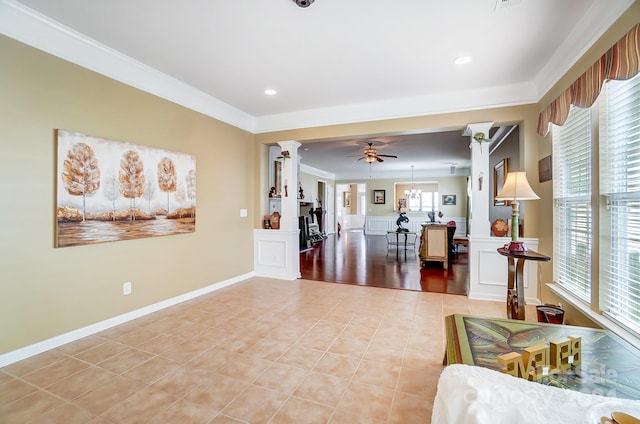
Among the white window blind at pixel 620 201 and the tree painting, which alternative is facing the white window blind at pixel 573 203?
the tree painting

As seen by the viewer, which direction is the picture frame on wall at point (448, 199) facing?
toward the camera

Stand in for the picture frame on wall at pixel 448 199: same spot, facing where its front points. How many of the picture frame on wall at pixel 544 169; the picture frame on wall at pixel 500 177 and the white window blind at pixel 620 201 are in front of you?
3

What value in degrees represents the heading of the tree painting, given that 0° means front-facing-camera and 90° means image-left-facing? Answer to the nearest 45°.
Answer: approximately 315°

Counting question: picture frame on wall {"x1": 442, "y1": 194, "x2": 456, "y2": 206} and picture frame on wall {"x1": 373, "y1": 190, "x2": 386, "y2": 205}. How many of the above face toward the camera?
2

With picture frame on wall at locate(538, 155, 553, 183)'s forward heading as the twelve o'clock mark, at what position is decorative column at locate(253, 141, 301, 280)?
The decorative column is roughly at 1 o'clock from the picture frame on wall.

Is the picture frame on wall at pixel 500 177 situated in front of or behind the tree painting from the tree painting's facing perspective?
in front

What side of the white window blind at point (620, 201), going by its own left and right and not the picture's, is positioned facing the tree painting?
front

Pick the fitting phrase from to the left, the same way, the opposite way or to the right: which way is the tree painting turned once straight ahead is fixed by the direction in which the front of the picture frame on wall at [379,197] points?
to the left

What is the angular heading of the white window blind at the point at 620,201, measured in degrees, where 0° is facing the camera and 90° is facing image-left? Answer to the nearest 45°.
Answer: approximately 45°

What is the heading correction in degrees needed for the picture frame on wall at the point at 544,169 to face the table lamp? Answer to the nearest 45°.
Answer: approximately 45° to its left

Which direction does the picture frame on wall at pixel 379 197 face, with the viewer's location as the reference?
facing the viewer

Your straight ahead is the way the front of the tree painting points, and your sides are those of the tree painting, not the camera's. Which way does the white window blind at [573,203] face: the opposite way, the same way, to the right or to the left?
the opposite way
